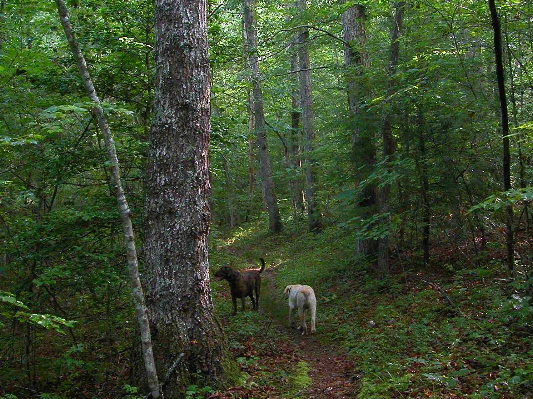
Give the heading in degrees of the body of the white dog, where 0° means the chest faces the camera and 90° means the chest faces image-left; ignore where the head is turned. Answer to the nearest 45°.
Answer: approximately 135°

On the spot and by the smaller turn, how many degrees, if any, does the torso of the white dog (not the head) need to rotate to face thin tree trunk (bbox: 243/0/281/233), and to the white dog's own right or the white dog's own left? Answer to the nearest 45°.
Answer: approximately 45° to the white dog's own right

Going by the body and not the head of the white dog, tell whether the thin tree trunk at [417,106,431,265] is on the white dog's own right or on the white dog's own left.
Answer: on the white dog's own right

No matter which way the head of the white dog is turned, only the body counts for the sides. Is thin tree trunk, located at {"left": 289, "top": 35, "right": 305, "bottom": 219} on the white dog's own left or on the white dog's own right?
on the white dog's own right
